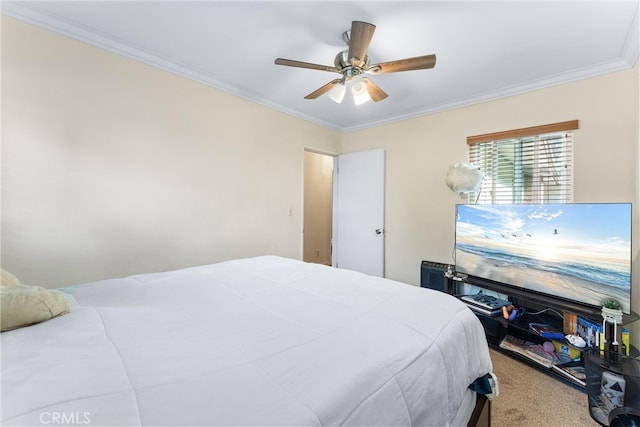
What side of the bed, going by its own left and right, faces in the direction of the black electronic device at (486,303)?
front

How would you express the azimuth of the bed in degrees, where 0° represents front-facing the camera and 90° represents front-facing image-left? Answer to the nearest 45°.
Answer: approximately 225°

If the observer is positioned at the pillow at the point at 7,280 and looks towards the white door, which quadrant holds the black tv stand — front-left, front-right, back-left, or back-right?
front-right

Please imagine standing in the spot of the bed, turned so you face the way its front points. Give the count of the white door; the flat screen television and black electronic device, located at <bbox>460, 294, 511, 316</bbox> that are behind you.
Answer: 0

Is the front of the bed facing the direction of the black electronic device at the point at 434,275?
yes

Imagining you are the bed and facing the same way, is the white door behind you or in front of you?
in front

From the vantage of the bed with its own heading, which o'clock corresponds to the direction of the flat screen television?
The flat screen television is roughly at 1 o'clock from the bed.

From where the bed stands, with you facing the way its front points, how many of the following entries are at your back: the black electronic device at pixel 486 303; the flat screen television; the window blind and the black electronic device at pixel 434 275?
0
